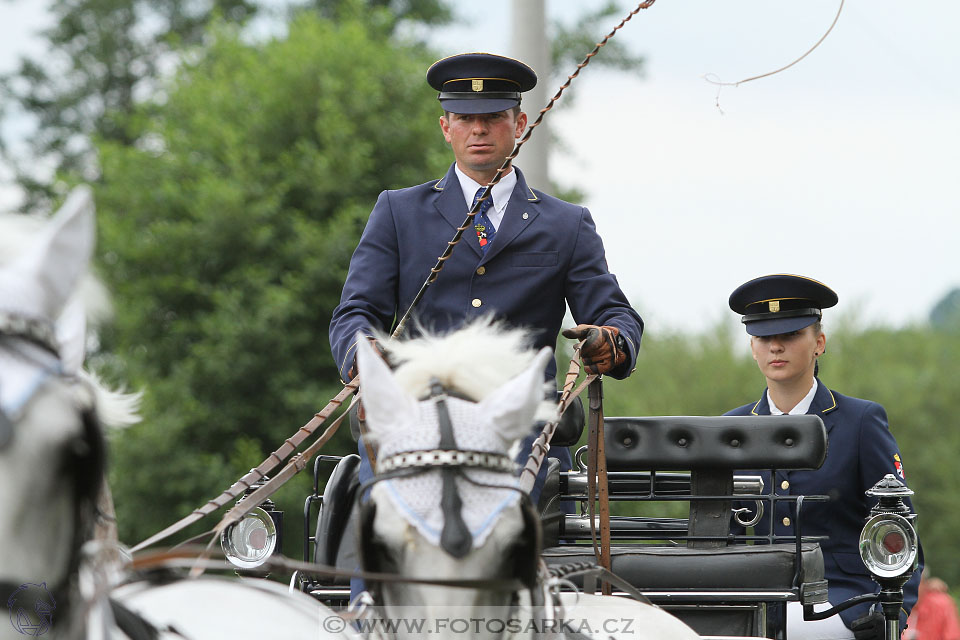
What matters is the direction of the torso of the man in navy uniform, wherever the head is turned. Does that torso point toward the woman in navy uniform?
no

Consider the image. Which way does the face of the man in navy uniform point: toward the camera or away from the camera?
toward the camera

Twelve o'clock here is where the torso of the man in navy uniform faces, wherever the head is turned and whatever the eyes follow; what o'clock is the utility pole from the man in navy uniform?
The utility pole is roughly at 6 o'clock from the man in navy uniform.

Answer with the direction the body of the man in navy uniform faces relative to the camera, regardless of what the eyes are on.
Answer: toward the camera
